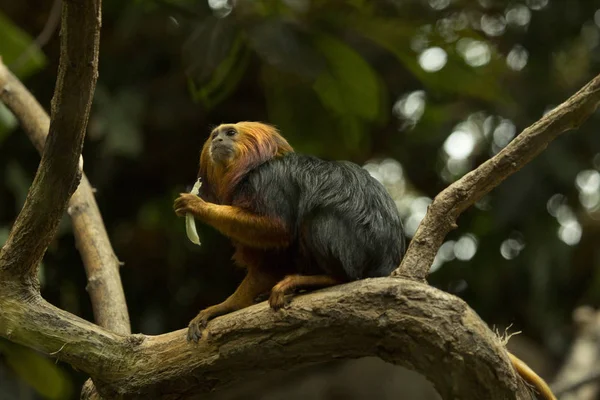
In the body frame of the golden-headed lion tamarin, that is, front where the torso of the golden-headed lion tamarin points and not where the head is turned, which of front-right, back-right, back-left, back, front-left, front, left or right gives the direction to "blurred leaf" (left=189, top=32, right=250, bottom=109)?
right

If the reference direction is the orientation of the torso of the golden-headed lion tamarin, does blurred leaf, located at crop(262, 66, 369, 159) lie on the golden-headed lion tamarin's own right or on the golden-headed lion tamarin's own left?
on the golden-headed lion tamarin's own right

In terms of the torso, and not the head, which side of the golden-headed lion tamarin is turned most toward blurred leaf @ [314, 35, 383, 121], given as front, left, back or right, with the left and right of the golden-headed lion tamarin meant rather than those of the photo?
right

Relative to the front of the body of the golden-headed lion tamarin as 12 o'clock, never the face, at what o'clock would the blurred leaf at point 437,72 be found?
The blurred leaf is roughly at 4 o'clock from the golden-headed lion tamarin.

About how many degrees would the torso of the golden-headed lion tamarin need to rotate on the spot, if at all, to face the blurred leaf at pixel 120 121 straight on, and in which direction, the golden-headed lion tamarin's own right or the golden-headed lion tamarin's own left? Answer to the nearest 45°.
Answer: approximately 45° to the golden-headed lion tamarin's own right

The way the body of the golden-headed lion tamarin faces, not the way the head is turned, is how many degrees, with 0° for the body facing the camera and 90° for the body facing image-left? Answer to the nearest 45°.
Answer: approximately 90°
